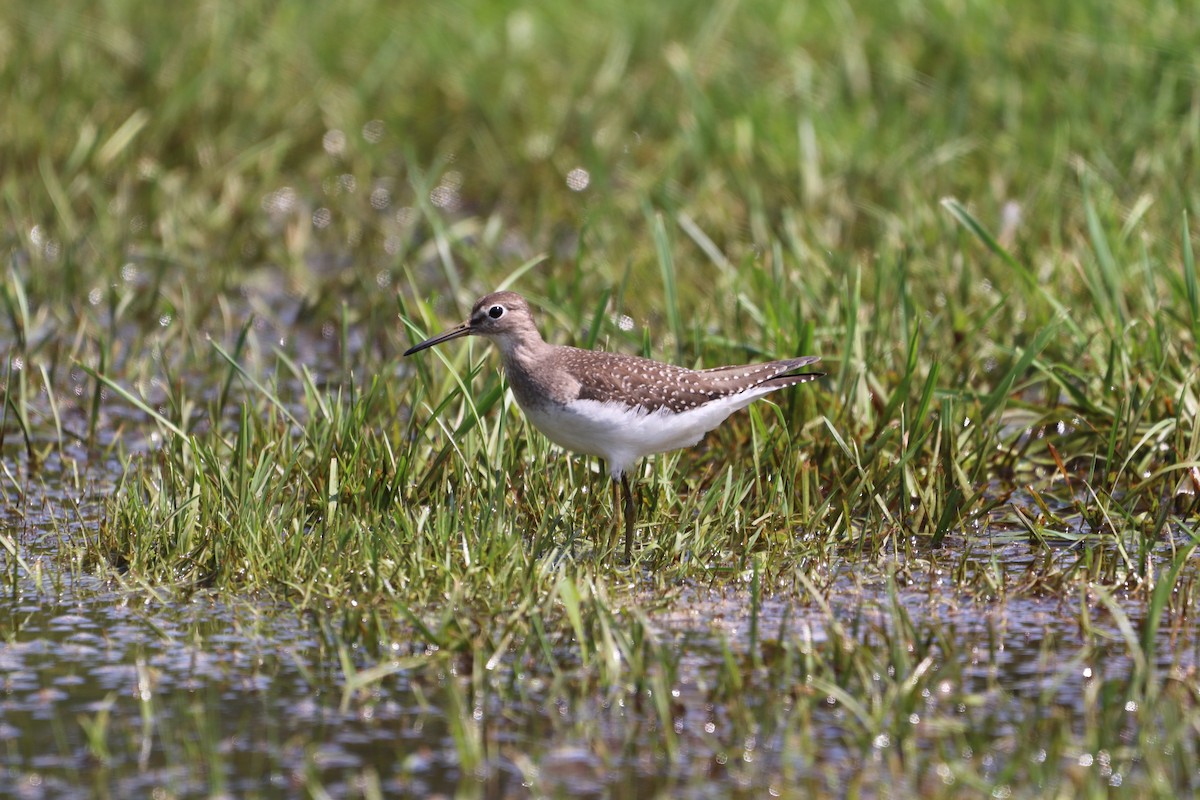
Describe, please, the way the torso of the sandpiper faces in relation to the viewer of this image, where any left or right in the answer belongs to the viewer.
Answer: facing to the left of the viewer
